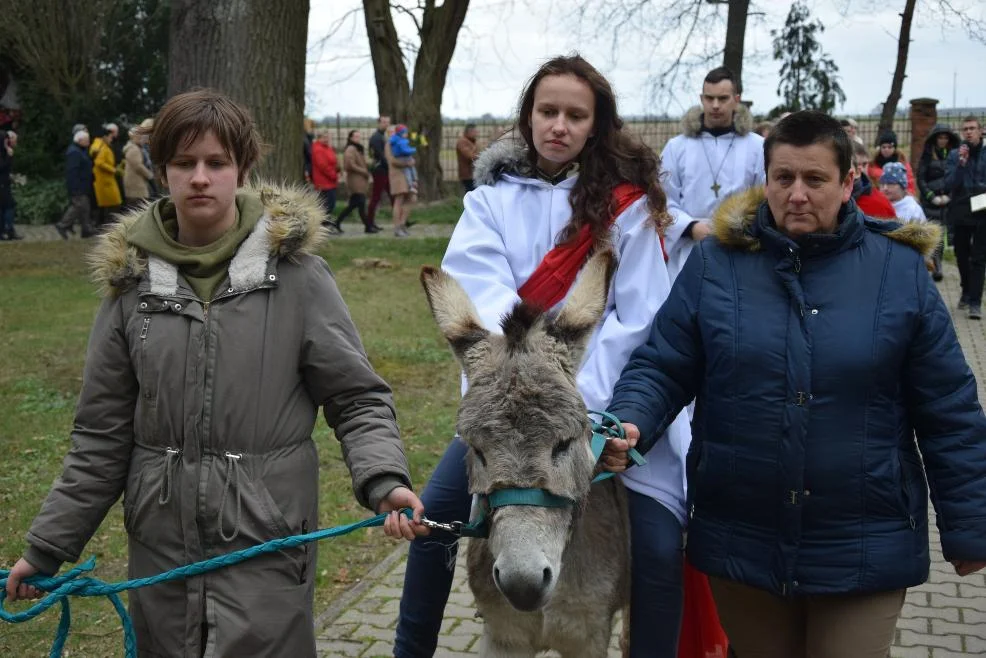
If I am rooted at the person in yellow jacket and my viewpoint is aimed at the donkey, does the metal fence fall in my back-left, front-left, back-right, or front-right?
back-left

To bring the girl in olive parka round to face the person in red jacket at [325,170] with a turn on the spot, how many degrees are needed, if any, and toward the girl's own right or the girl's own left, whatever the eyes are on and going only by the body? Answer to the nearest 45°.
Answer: approximately 180°

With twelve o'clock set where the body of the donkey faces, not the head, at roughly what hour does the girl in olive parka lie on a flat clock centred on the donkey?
The girl in olive parka is roughly at 3 o'clock from the donkey.

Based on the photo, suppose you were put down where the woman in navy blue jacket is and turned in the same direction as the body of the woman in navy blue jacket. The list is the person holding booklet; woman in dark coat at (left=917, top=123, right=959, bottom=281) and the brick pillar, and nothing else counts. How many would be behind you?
3
